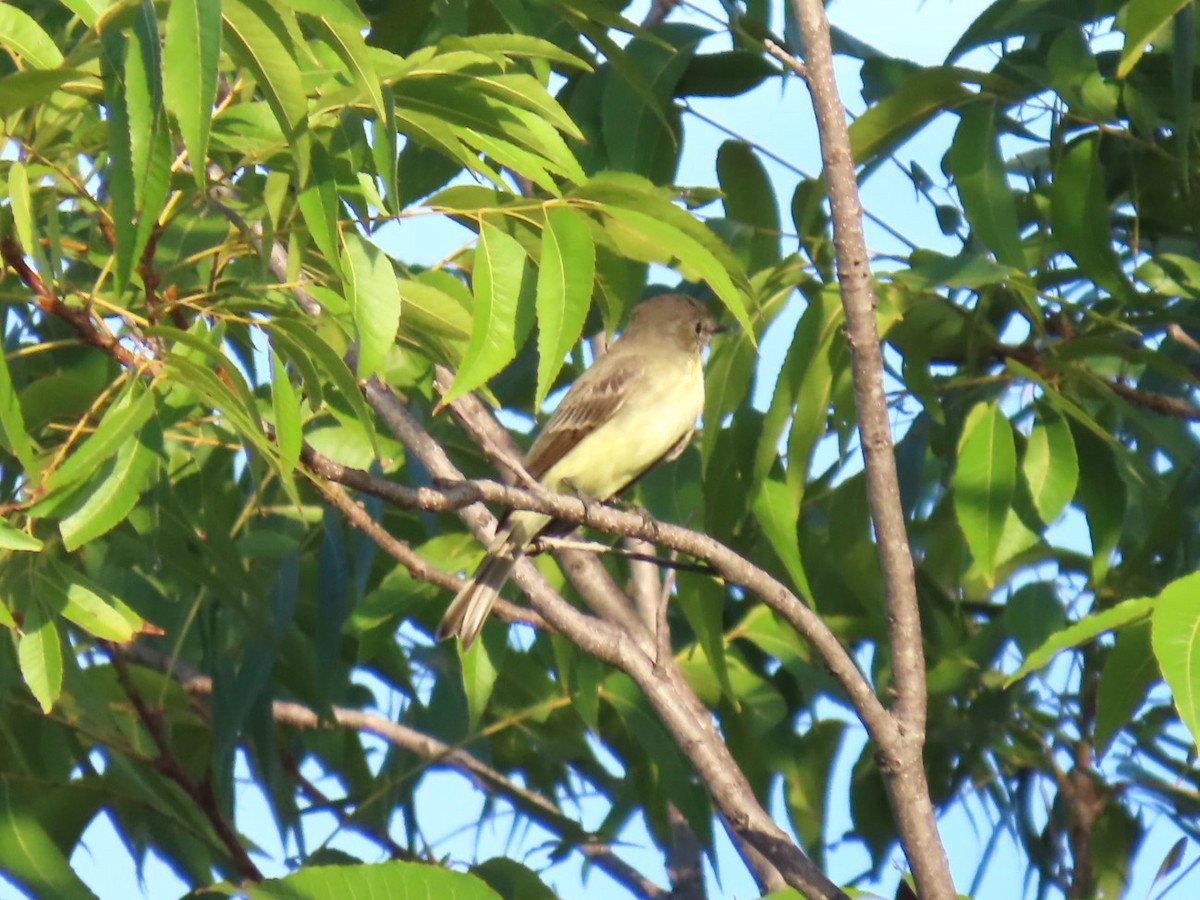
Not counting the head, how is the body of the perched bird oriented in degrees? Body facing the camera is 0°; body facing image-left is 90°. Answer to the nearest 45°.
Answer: approximately 270°

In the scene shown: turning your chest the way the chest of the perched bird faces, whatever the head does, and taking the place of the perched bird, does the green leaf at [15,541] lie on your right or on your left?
on your right

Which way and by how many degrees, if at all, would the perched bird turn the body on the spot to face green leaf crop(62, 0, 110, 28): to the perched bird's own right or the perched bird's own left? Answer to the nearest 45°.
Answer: approximately 90° to the perched bird's own right

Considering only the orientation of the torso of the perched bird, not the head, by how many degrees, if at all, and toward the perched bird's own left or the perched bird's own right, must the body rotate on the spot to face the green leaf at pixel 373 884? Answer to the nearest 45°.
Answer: approximately 90° to the perched bird's own right

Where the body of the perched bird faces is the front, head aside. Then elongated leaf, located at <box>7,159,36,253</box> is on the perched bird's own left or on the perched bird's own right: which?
on the perched bird's own right
